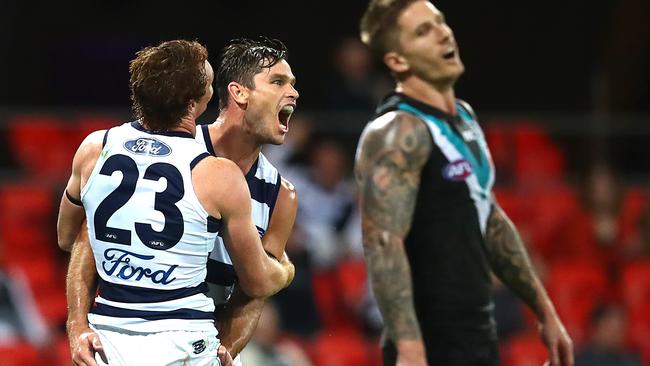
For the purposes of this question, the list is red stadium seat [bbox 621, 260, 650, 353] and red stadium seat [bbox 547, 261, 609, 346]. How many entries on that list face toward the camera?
2

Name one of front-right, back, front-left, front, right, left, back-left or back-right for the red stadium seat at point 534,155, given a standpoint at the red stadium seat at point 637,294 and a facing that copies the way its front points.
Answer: back-right

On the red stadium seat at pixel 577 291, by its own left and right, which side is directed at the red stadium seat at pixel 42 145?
right

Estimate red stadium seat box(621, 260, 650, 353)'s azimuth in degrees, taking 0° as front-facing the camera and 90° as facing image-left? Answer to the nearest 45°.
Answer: approximately 0°

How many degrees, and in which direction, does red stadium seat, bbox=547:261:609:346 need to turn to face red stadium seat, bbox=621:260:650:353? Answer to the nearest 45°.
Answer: approximately 90° to its left

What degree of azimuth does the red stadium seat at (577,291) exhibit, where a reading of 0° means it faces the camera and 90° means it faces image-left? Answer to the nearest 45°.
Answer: approximately 0°

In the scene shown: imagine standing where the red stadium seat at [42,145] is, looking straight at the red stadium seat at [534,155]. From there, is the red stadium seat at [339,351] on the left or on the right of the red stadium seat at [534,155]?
right

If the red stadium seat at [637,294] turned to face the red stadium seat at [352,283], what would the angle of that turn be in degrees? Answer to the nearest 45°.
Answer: approximately 45° to its right

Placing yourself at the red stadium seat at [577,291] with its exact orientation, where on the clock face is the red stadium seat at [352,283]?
the red stadium seat at [352,283] is roughly at 2 o'clock from the red stadium seat at [577,291].

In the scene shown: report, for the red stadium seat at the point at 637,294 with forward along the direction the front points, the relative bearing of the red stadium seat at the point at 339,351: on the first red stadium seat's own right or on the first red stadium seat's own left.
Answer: on the first red stadium seat's own right
